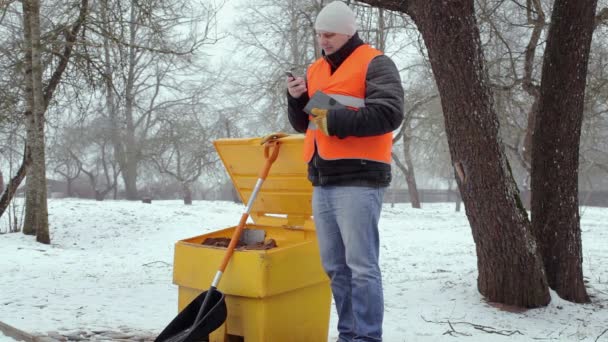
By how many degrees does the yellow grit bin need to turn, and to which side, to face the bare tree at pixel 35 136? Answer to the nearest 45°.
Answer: approximately 90° to its right

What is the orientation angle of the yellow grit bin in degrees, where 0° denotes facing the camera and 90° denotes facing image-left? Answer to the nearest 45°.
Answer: approximately 45°

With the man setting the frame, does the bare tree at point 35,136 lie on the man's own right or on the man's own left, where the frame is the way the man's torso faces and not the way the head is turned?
on the man's own right

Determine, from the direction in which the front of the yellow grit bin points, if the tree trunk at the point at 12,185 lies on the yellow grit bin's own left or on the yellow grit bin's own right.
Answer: on the yellow grit bin's own right

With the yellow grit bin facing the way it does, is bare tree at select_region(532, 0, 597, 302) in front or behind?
behind

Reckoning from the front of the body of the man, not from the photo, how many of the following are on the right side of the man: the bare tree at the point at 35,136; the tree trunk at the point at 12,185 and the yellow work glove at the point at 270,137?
3

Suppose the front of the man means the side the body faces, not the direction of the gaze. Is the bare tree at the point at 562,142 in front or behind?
behind

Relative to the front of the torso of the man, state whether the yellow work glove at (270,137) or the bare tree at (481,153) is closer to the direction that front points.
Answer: the yellow work glove

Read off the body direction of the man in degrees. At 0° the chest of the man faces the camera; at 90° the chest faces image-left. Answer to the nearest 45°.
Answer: approximately 45°

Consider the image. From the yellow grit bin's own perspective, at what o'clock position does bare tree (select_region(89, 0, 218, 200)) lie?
The bare tree is roughly at 4 o'clock from the yellow grit bin.

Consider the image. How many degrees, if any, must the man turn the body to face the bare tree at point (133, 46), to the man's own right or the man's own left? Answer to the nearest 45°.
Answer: approximately 90° to the man's own right

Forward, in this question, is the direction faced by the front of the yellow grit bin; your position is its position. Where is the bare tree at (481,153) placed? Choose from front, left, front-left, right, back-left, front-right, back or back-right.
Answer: back
